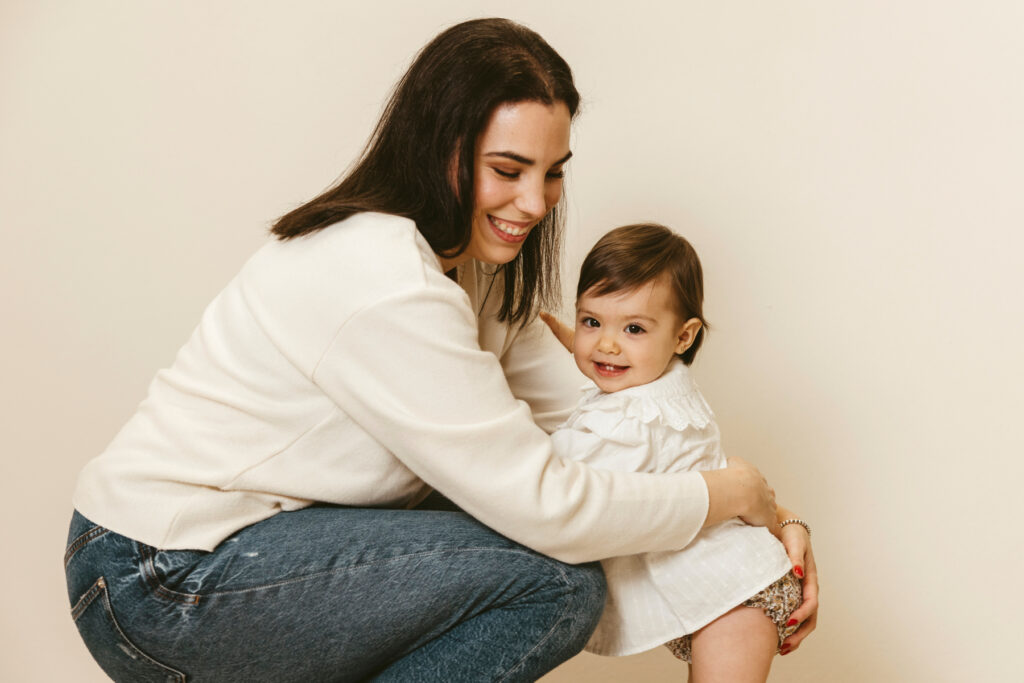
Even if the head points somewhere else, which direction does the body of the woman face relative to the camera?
to the viewer's right

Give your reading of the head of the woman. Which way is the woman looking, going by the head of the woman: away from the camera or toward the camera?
toward the camera

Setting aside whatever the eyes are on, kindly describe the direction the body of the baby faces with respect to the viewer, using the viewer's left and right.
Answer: facing to the left of the viewer
